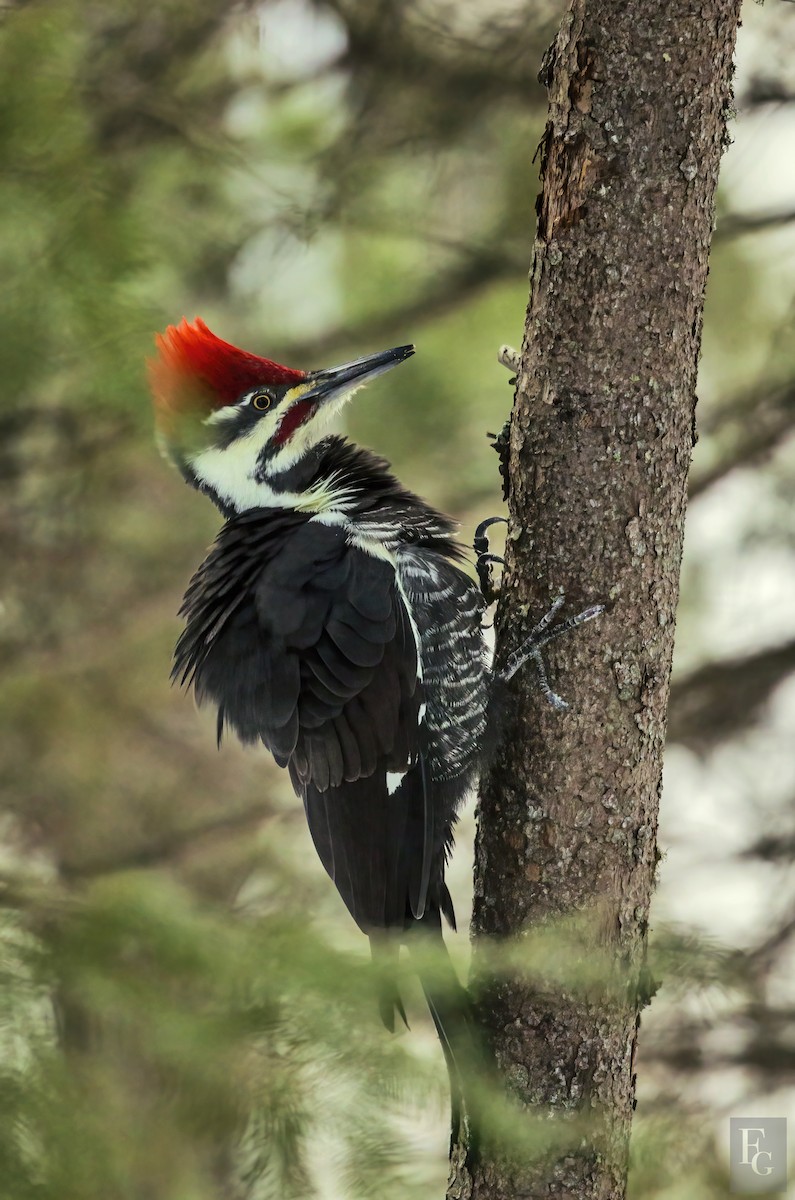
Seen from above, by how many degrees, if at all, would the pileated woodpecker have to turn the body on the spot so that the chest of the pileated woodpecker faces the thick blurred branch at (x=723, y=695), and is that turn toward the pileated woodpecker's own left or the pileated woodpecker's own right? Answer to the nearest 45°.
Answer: approximately 45° to the pileated woodpecker's own left

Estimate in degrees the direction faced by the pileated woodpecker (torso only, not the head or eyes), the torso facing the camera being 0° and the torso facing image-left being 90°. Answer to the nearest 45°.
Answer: approximately 270°
